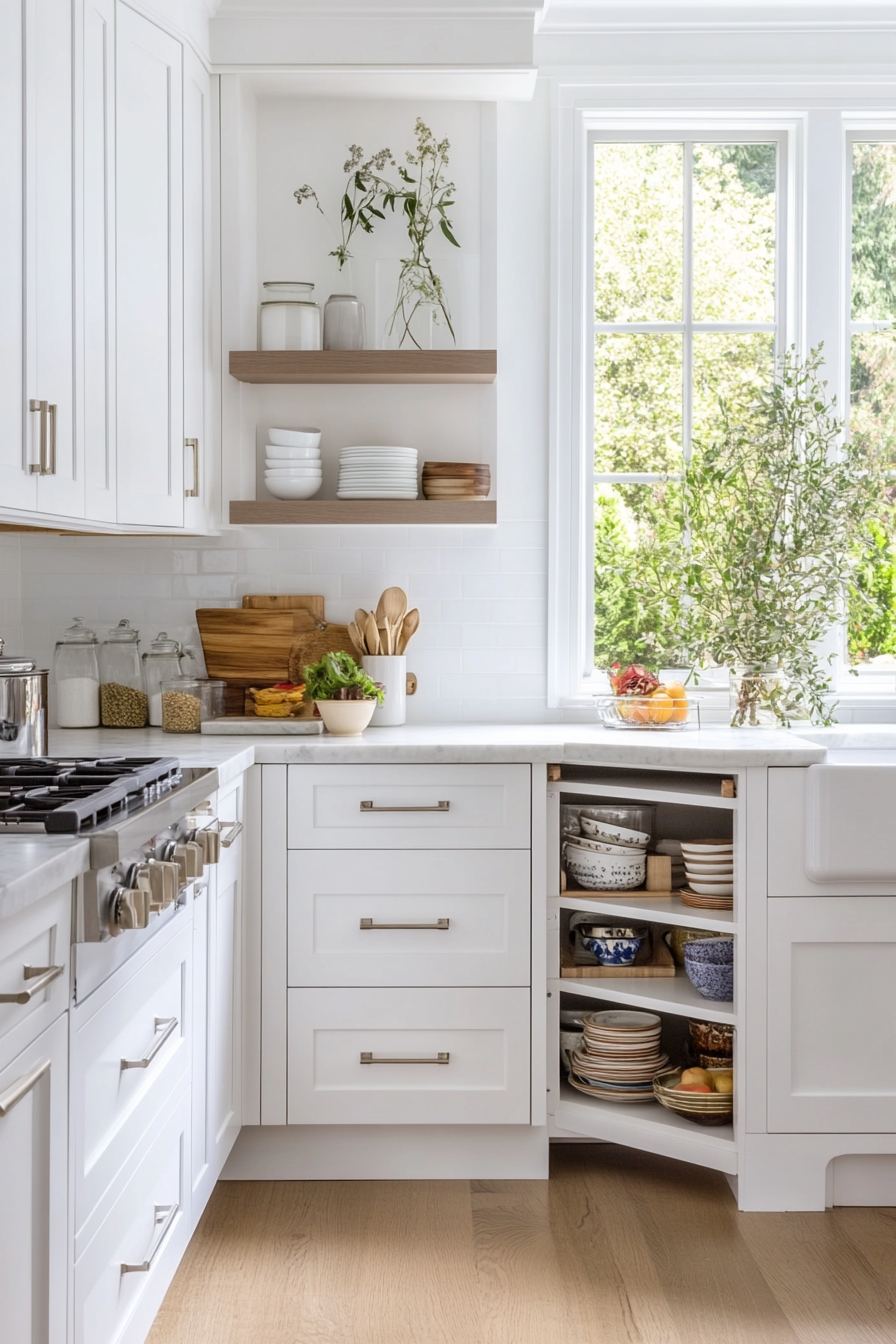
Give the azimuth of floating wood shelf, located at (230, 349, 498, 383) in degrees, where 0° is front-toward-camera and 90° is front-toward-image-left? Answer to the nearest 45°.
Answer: approximately 0°

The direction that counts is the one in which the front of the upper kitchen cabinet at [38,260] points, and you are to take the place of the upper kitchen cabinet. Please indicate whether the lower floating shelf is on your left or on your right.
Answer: on your left

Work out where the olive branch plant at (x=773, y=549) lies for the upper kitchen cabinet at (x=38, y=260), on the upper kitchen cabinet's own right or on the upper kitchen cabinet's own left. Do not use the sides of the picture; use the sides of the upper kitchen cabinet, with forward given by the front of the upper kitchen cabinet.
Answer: on the upper kitchen cabinet's own left

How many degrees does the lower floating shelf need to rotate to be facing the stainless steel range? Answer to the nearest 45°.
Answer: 0° — it already faces it

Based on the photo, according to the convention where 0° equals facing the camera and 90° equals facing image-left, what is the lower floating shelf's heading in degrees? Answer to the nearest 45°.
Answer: approximately 0°

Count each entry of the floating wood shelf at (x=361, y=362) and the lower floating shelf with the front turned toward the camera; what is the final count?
2

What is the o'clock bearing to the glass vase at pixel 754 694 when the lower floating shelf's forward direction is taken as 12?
The glass vase is roughly at 9 o'clock from the lower floating shelf.

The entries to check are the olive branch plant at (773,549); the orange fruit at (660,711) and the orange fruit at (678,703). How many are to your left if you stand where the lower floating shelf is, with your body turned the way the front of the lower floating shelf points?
3

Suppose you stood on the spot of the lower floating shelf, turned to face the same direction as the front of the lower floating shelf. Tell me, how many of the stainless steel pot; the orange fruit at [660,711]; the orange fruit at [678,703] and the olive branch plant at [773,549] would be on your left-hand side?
3
